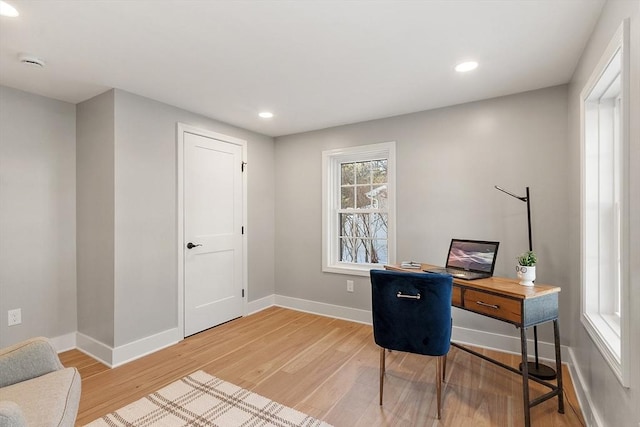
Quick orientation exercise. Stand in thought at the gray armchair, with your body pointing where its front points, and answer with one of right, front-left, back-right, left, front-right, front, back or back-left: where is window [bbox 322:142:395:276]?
front

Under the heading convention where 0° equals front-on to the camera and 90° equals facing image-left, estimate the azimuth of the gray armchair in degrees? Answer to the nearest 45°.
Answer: approximately 270°

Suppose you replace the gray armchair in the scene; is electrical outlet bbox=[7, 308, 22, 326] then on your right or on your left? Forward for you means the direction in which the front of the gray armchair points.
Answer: on your left

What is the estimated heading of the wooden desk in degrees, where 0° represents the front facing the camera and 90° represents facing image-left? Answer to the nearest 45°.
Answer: approximately 45°

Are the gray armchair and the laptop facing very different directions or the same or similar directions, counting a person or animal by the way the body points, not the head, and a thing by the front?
very different directions

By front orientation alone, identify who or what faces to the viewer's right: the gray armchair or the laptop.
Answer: the gray armchair

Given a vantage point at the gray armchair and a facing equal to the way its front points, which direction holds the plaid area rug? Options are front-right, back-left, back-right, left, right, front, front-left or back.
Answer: front

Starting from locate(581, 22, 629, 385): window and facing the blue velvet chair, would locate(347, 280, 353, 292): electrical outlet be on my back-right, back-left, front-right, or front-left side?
front-right

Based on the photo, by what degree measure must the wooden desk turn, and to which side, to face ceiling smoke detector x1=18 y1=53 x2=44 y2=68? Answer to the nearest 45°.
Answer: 0° — it already faces it

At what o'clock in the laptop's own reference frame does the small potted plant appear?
The small potted plant is roughly at 9 o'clock from the laptop.
